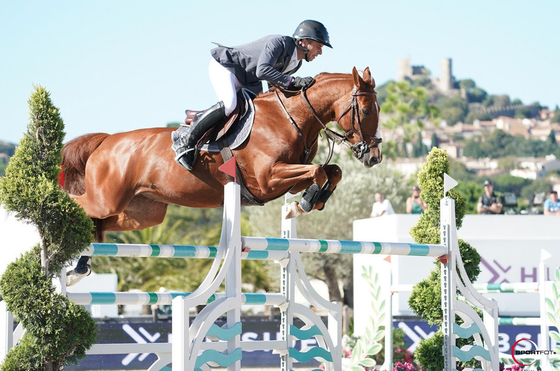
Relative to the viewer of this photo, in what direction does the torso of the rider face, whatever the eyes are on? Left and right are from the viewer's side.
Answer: facing to the right of the viewer

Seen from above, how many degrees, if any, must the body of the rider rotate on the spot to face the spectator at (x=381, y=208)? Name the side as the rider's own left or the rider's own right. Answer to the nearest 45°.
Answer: approximately 90° to the rider's own left

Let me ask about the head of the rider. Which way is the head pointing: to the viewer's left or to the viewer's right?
to the viewer's right

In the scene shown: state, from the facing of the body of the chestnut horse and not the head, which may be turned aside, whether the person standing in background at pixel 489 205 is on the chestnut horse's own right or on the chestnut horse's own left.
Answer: on the chestnut horse's own left

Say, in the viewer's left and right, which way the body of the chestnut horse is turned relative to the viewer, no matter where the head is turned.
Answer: facing to the right of the viewer

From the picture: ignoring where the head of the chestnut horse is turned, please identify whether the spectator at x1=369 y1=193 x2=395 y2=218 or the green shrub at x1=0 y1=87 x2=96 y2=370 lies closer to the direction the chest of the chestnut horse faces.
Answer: the spectator

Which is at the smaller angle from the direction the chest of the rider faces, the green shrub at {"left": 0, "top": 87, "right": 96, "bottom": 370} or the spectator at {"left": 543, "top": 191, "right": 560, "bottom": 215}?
the spectator

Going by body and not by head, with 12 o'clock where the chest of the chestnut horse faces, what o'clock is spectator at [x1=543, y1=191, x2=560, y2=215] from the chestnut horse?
The spectator is roughly at 10 o'clock from the chestnut horse.

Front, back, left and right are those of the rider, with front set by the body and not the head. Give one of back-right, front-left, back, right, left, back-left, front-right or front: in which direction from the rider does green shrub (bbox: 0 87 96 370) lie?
back-right
